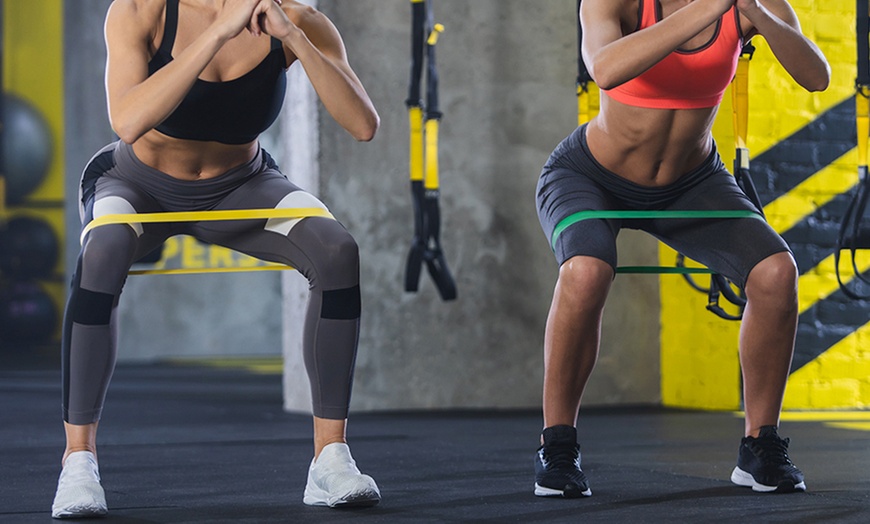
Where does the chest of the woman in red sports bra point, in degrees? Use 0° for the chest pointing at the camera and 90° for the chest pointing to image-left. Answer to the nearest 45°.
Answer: approximately 315°

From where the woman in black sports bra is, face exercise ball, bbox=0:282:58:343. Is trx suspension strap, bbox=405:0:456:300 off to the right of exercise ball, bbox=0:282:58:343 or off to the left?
right

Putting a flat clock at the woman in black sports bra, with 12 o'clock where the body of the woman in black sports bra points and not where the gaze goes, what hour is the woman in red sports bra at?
The woman in red sports bra is roughly at 9 o'clock from the woman in black sports bra.

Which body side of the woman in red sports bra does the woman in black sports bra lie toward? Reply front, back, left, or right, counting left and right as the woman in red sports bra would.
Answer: right

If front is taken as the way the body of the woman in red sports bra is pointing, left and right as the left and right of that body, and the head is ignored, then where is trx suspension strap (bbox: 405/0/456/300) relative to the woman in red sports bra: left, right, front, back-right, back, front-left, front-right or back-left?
back

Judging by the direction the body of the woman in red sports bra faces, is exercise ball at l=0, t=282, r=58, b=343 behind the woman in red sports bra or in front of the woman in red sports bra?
behind

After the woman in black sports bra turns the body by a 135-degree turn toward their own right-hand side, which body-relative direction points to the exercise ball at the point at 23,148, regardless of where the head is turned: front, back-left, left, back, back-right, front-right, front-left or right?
front-right

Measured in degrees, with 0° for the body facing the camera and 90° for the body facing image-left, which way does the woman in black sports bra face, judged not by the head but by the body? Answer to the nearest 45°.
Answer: approximately 0°

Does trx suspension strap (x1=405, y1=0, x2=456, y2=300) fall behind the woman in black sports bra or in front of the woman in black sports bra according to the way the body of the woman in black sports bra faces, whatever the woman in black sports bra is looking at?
behind
